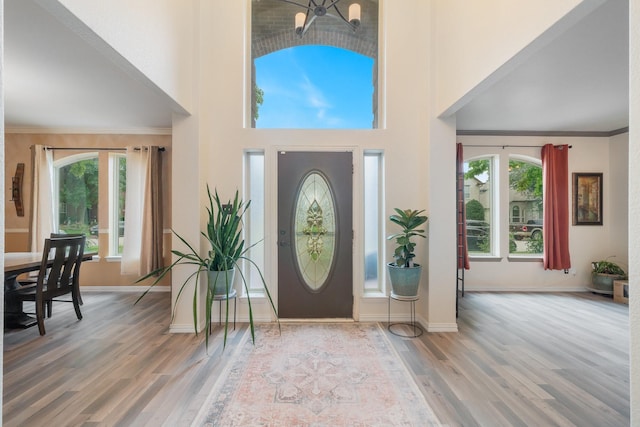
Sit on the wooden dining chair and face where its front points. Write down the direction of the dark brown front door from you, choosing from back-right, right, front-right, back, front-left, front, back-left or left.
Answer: back

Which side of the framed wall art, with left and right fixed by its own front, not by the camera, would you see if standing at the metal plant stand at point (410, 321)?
right

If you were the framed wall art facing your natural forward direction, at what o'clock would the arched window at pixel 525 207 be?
The arched window is roughly at 2 o'clock from the framed wall art.

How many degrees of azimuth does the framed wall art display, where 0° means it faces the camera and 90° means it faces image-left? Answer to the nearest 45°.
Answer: approximately 0°

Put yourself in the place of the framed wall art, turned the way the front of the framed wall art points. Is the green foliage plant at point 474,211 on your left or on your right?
on your right

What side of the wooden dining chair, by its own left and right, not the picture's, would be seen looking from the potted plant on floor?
back

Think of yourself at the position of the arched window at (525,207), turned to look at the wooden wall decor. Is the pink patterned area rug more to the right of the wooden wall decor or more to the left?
left

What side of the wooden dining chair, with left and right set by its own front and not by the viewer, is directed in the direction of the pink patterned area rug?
back

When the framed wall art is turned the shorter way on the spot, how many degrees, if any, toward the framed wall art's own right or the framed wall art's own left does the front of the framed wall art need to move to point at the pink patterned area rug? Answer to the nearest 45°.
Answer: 0° — it already faces it

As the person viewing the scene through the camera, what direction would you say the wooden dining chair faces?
facing away from the viewer and to the left of the viewer

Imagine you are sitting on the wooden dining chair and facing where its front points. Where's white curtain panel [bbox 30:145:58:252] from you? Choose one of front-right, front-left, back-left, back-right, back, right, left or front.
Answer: front-right

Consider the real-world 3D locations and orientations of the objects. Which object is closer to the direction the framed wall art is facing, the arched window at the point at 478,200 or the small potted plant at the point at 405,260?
the small potted plant

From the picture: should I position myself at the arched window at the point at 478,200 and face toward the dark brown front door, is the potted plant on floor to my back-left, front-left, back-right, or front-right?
back-left

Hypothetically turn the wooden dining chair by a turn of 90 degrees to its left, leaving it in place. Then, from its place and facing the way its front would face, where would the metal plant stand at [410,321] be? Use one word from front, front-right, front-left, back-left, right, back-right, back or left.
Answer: left

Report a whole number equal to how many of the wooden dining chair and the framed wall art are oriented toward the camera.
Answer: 1

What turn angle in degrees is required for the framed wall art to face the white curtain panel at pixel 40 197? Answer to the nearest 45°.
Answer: approximately 45° to its right

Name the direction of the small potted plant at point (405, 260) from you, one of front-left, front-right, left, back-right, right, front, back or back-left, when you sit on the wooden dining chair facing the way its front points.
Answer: back
